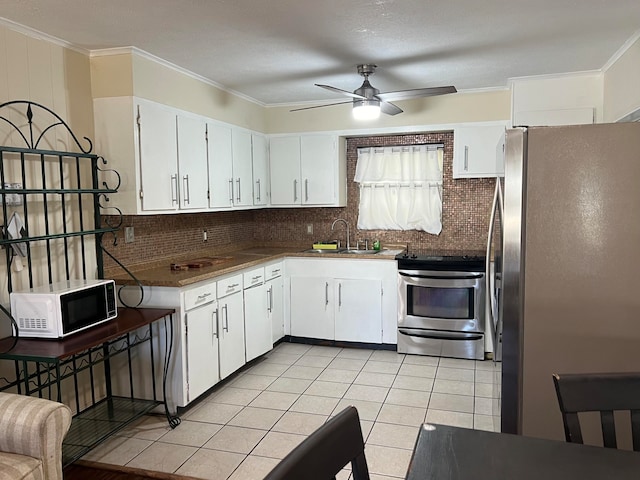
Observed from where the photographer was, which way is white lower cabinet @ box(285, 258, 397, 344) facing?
facing the viewer

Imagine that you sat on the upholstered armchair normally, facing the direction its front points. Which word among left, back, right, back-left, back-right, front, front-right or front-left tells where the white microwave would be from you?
back-left

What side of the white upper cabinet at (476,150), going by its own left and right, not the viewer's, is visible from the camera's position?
front

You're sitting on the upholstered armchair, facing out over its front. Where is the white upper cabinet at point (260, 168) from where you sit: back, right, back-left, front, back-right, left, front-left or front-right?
left

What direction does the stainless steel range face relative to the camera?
toward the camera

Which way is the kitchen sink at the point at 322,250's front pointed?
toward the camera

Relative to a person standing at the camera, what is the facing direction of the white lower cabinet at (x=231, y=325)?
facing the viewer and to the right of the viewer

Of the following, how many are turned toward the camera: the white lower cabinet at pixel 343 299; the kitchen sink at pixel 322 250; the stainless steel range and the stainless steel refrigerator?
3

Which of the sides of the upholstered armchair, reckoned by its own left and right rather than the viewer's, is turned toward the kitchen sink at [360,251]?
left

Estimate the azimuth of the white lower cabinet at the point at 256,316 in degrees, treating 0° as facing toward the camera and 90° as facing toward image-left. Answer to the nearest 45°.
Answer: approximately 315°

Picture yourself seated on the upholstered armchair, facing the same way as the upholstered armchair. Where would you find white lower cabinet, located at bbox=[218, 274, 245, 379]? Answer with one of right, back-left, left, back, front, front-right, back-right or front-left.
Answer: left
